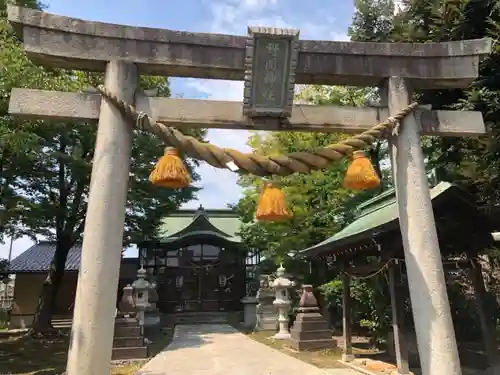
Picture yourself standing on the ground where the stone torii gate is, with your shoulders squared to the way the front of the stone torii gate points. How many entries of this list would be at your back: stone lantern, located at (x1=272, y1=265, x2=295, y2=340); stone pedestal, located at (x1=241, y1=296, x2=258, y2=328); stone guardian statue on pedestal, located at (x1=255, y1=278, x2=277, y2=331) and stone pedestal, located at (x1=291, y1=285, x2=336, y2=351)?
4

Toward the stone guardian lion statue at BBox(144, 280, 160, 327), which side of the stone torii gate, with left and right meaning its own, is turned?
back

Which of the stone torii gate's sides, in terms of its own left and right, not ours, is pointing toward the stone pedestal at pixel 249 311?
back

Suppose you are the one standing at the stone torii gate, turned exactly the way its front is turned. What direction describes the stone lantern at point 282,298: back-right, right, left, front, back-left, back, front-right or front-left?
back

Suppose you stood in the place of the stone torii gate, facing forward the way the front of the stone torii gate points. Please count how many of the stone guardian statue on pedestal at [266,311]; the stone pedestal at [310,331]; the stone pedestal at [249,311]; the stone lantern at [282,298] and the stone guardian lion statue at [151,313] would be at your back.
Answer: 5

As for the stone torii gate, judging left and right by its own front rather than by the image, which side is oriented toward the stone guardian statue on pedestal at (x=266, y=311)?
back

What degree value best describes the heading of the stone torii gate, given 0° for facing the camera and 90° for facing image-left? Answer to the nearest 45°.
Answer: approximately 0°

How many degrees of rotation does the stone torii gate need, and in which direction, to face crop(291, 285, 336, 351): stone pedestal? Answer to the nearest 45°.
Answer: approximately 180°
